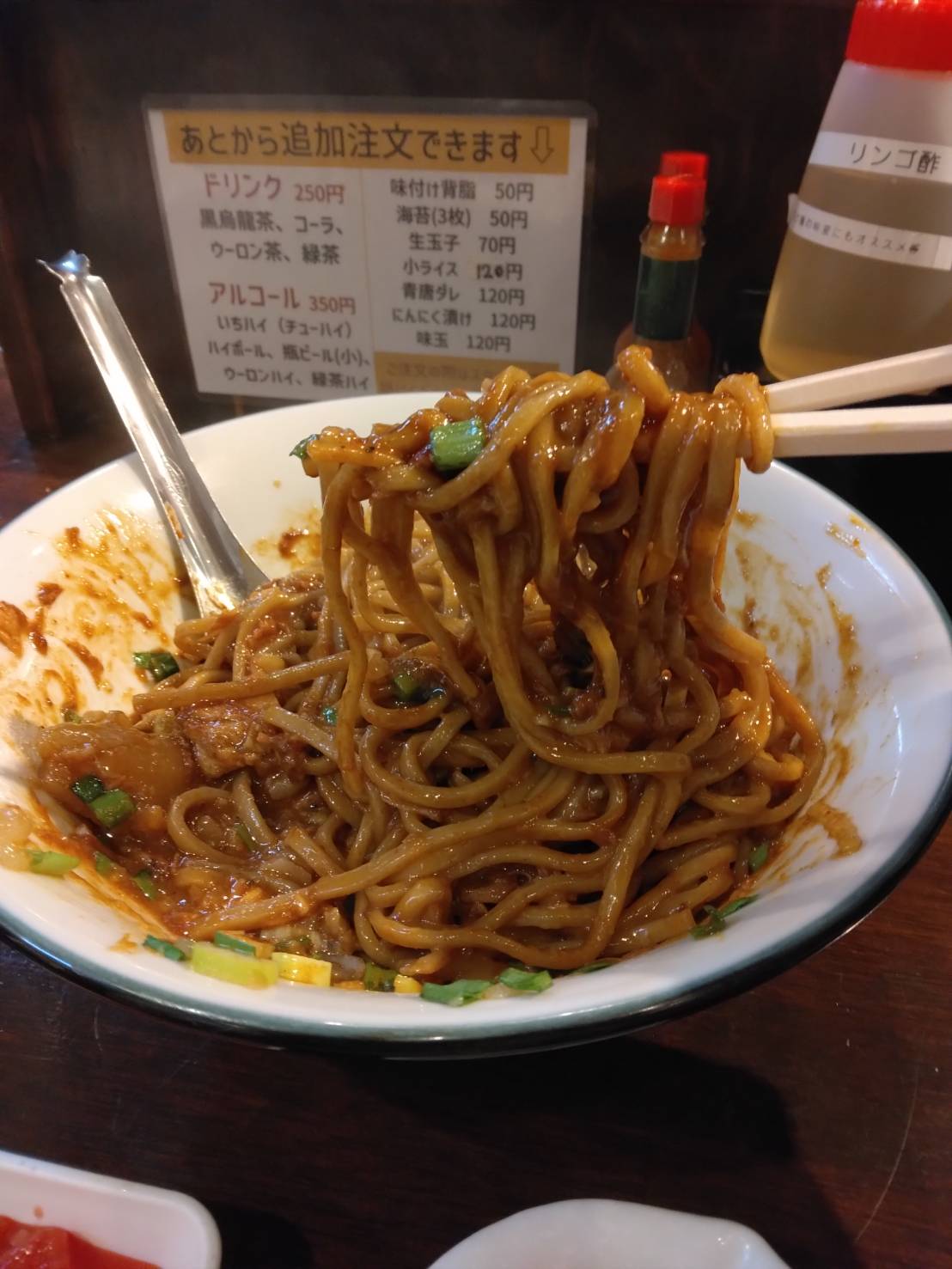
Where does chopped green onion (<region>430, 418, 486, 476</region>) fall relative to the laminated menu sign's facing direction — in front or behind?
in front

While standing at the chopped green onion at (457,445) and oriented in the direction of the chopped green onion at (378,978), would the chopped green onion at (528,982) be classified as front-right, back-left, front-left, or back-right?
front-left

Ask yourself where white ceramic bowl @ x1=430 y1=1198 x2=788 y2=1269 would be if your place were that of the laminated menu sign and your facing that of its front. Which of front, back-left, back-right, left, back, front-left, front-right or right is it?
front

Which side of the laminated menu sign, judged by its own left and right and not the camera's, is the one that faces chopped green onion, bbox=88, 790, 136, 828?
front

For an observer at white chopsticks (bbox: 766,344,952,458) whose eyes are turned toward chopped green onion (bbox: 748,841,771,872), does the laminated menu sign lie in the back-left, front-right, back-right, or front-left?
back-right

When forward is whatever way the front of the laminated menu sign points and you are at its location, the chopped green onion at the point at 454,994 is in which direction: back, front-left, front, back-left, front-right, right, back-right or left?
front

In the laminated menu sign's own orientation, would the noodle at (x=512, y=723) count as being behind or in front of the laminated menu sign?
in front

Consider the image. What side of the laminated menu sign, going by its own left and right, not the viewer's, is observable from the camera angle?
front

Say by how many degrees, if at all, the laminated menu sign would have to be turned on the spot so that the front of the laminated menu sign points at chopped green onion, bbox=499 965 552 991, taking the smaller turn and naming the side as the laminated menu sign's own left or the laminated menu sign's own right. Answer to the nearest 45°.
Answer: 0° — it already faces it

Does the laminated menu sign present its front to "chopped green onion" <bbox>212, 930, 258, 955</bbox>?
yes

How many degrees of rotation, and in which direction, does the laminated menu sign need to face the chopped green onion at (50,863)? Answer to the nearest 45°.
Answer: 0° — it already faces it

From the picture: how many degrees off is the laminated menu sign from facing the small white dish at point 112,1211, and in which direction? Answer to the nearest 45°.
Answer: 0° — it already faces it

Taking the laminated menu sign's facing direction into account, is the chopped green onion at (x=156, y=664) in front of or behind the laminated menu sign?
in front

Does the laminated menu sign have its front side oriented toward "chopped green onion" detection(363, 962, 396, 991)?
yes
